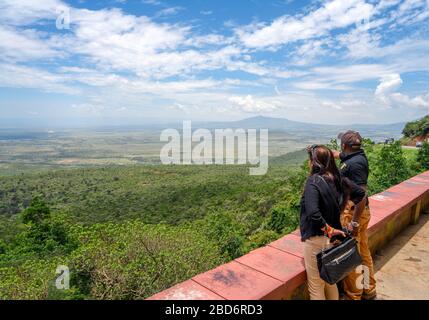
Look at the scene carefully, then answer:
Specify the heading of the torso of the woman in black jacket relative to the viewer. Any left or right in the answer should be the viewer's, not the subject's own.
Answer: facing away from the viewer and to the left of the viewer

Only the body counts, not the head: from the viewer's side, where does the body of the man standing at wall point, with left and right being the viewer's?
facing away from the viewer and to the left of the viewer

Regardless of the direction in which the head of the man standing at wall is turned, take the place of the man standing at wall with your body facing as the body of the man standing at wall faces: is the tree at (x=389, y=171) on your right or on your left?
on your right
